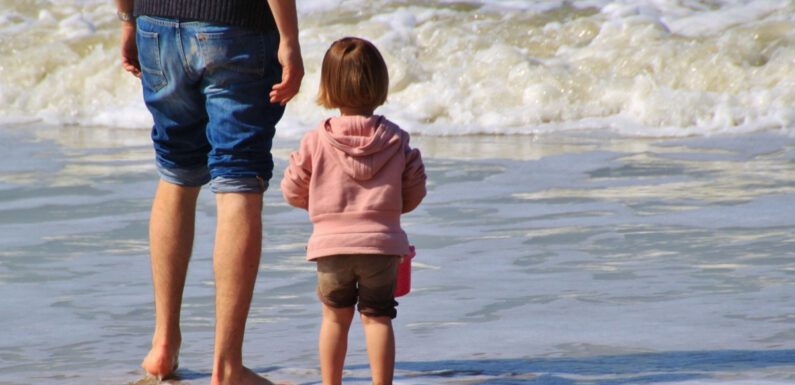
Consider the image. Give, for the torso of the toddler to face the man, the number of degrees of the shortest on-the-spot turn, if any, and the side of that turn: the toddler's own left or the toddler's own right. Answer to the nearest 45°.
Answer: approximately 45° to the toddler's own left

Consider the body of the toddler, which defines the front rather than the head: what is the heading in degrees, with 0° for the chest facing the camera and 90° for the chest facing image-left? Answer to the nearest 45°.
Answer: approximately 180°

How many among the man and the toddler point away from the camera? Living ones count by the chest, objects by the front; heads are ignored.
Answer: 2

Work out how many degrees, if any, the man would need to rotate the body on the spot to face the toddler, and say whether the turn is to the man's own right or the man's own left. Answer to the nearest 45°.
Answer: approximately 135° to the man's own right

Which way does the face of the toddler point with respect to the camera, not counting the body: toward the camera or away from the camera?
away from the camera

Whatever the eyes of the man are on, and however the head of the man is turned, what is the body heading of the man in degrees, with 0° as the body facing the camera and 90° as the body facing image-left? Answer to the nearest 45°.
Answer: approximately 180°
